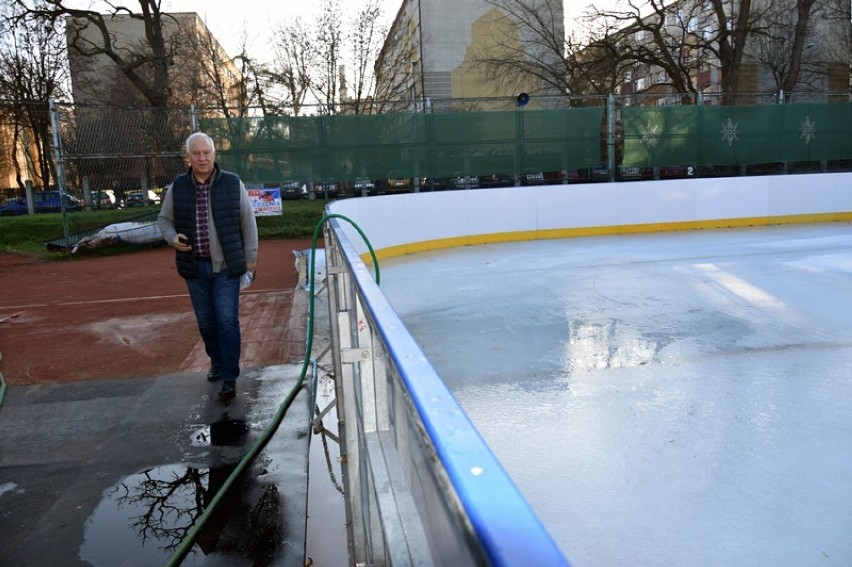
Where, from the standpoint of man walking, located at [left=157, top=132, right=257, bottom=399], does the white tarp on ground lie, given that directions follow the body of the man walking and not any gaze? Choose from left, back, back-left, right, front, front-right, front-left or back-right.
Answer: back

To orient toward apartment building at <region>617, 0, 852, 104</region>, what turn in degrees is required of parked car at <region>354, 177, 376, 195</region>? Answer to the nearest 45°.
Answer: approximately 135° to its left

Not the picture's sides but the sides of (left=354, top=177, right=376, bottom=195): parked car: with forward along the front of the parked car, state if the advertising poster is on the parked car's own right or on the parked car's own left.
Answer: on the parked car's own right
